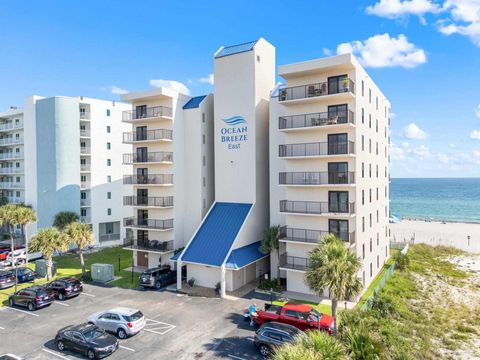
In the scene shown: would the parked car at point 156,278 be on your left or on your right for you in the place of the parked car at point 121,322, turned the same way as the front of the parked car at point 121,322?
on your right

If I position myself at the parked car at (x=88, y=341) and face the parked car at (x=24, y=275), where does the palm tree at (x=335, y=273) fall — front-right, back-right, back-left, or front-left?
back-right

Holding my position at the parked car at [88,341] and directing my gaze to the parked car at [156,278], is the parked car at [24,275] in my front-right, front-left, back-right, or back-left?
front-left

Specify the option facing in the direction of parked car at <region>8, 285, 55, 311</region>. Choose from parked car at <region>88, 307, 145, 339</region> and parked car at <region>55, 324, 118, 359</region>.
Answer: parked car at <region>88, 307, 145, 339</region>

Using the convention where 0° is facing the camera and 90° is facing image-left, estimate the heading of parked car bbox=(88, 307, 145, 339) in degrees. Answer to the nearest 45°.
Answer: approximately 135°

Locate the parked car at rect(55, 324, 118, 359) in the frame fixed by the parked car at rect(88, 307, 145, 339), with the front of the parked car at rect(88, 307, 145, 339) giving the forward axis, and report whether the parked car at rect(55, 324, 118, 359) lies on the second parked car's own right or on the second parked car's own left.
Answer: on the second parked car's own left

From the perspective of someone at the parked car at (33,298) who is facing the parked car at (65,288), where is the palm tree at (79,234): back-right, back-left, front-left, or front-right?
front-left

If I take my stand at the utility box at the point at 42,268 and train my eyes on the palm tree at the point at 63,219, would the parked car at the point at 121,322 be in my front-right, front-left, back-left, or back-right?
back-right

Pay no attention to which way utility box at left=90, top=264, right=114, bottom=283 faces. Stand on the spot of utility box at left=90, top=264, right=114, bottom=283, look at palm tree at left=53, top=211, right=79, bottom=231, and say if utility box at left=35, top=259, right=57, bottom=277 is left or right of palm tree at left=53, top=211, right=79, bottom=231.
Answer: left

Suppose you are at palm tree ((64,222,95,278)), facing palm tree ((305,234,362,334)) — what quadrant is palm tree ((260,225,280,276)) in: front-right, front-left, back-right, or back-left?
front-left

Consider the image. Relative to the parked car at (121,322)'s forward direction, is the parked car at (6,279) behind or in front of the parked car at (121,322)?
in front
